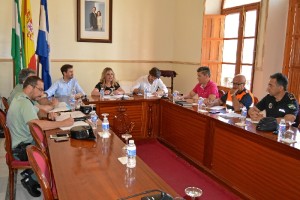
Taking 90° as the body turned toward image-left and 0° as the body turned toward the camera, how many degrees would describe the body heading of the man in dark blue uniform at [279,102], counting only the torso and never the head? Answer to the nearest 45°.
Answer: approximately 45°

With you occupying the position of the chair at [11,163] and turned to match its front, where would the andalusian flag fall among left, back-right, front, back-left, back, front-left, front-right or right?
left

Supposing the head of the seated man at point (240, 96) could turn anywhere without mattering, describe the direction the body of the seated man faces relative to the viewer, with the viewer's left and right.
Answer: facing the viewer and to the left of the viewer

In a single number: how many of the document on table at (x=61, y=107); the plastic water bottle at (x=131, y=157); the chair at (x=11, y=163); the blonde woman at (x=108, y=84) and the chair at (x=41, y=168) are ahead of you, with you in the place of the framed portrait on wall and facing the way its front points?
5

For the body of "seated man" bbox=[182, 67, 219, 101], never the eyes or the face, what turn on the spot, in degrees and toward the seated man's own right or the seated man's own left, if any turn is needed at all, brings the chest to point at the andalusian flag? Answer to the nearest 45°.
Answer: approximately 45° to the seated man's own right

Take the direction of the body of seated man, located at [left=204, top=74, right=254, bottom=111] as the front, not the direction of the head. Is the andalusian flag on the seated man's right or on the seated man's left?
on the seated man's right

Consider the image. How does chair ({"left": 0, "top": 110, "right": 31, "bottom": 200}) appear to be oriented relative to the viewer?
to the viewer's right

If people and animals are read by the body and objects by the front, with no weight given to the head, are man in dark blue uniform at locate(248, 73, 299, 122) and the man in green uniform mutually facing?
yes

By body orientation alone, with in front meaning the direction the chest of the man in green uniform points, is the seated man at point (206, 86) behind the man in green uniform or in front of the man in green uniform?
in front

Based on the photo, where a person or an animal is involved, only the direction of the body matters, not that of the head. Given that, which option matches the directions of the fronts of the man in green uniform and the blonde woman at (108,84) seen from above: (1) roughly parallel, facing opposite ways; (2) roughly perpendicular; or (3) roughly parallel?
roughly perpendicular

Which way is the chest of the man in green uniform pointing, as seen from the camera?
to the viewer's right

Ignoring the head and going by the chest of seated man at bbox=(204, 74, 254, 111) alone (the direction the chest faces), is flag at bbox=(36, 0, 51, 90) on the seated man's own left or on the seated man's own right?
on the seated man's own right

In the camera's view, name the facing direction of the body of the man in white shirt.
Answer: toward the camera

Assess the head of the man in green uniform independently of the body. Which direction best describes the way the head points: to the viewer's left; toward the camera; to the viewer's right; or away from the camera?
to the viewer's right
